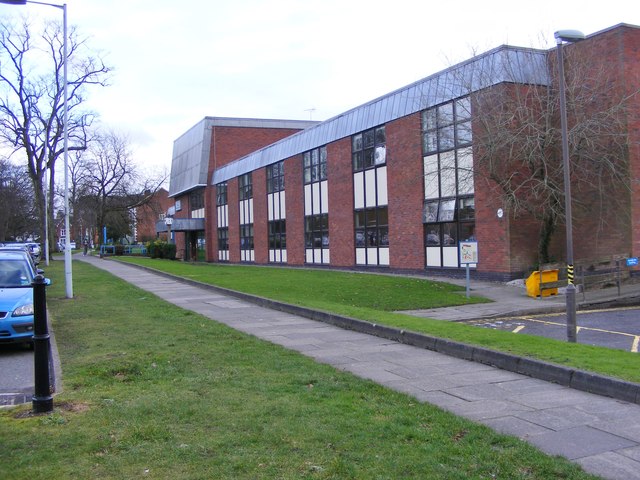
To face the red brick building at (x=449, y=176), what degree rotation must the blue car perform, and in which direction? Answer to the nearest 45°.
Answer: approximately 135° to its left

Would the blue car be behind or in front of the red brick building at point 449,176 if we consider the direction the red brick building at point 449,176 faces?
in front

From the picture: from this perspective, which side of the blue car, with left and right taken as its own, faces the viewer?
front

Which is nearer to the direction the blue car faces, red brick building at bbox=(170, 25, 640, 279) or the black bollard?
the black bollard

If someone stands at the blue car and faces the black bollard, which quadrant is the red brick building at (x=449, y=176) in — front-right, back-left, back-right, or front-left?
back-left

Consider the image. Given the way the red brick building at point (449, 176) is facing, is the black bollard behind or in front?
in front

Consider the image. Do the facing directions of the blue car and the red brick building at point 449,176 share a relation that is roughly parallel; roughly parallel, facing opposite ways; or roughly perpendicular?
roughly perpendicular

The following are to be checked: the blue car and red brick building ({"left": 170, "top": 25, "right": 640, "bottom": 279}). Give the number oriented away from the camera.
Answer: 0

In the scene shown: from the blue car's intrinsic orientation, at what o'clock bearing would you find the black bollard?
The black bollard is roughly at 12 o'clock from the blue car.

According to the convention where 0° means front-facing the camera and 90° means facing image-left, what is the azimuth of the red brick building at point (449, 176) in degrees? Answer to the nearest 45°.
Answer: approximately 45°
